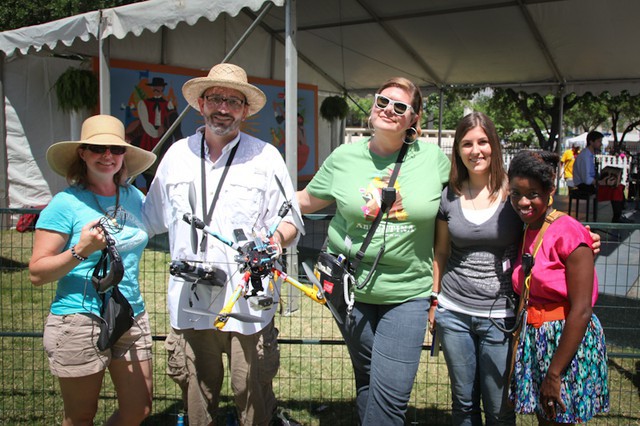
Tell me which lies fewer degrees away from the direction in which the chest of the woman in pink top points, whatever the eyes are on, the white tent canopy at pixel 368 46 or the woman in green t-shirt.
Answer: the woman in green t-shirt

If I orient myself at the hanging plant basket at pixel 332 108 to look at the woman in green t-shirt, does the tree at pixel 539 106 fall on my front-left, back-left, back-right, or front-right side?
back-left

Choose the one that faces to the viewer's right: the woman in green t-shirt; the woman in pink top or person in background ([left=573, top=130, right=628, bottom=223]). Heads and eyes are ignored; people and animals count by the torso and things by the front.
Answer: the person in background

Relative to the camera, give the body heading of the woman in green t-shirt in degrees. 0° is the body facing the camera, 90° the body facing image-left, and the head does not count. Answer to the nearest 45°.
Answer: approximately 0°

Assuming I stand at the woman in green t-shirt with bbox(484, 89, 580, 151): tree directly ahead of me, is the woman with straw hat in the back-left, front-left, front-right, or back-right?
back-left

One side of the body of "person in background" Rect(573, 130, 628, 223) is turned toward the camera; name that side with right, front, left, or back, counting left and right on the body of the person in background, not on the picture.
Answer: right

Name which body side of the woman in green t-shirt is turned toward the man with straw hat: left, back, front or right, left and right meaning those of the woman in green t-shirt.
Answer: right

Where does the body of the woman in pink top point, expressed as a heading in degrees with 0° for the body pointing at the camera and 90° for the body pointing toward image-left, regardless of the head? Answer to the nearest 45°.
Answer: approximately 45°

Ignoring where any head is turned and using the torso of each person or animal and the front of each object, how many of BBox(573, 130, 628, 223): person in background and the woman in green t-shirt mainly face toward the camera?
1
